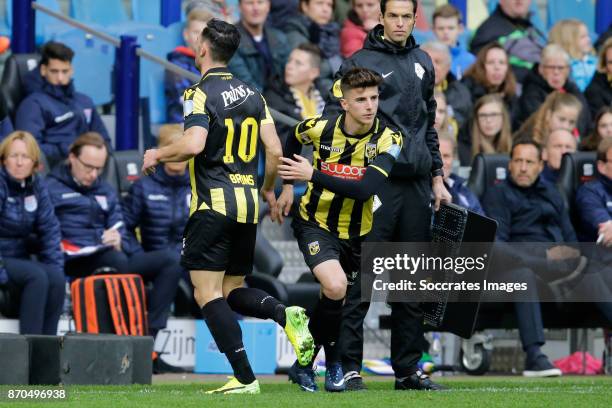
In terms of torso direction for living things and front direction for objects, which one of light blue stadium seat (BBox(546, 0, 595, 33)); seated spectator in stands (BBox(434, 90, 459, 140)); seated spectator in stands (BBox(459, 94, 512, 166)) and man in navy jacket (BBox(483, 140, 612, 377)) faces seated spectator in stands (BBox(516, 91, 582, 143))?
the light blue stadium seat

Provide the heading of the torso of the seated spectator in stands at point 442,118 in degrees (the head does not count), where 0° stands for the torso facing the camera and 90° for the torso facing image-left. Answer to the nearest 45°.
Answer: approximately 0°

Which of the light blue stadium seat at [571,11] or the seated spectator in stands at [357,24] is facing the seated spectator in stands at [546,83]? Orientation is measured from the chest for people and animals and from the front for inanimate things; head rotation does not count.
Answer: the light blue stadium seat

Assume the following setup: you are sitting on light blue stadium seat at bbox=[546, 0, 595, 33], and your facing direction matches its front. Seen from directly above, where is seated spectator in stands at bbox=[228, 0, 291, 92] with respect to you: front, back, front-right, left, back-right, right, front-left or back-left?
front-right

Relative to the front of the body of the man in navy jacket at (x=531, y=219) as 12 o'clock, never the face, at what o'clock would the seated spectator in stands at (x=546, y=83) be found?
The seated spectator in stands is roughly at 6 o'clock from the man in navy jacket.

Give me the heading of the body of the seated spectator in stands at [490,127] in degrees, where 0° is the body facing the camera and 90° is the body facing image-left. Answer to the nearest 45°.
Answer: approximately 0°

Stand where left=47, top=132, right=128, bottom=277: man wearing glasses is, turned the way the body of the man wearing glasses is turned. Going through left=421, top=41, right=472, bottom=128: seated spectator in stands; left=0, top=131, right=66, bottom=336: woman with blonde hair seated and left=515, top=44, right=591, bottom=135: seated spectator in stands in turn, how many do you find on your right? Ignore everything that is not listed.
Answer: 1

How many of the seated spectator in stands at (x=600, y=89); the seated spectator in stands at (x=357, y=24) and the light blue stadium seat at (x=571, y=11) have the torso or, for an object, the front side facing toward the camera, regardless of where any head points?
3

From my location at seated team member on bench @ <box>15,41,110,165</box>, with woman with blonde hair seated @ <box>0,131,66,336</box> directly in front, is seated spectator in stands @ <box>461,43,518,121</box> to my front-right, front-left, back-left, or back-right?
back-left
